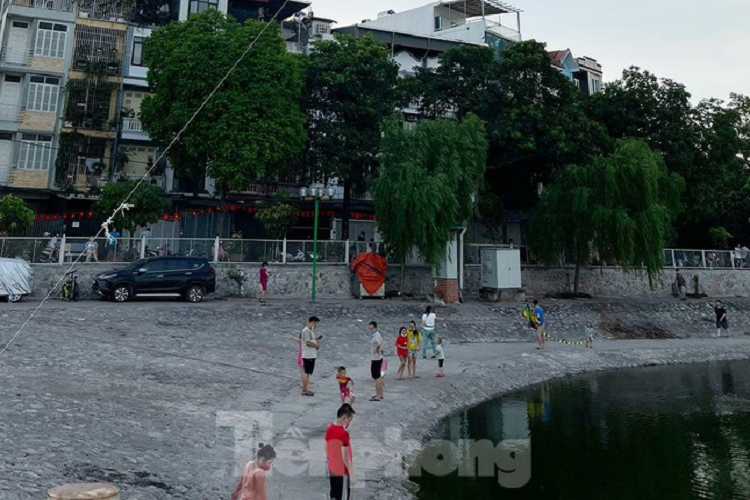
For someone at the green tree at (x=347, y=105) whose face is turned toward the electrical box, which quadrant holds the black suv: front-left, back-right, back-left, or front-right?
back-right

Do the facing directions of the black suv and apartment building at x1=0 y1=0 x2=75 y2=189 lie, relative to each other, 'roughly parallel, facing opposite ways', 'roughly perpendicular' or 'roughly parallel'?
roughly perpendicular

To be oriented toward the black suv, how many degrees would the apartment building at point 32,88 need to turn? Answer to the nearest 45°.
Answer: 0° — it already faces it

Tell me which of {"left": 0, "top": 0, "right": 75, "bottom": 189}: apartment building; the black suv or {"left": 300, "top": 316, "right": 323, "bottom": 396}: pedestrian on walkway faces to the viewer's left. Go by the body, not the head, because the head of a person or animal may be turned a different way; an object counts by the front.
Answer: the black suv

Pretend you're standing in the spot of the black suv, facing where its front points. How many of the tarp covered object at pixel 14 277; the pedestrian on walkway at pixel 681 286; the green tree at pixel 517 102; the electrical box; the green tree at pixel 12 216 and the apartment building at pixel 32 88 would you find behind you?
3

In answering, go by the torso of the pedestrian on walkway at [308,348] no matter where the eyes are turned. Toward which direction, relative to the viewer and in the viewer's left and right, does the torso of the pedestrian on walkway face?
facing to the right of the viewer

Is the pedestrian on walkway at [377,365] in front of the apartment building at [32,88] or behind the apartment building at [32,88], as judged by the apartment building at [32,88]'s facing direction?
in front

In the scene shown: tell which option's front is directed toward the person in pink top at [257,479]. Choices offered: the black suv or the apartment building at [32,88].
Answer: the apartment building

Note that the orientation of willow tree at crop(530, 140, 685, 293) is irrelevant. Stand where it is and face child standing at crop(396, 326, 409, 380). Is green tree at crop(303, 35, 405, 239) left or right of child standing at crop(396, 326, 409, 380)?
right

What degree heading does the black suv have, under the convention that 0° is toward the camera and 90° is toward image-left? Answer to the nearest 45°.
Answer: approximately 90°

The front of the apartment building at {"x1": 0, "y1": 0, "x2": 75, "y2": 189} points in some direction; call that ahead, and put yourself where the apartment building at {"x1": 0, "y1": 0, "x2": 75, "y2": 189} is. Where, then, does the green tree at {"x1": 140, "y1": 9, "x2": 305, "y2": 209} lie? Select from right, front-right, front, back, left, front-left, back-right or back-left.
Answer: front-left

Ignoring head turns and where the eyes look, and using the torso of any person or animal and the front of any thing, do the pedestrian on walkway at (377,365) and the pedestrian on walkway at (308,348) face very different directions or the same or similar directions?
very different directions
